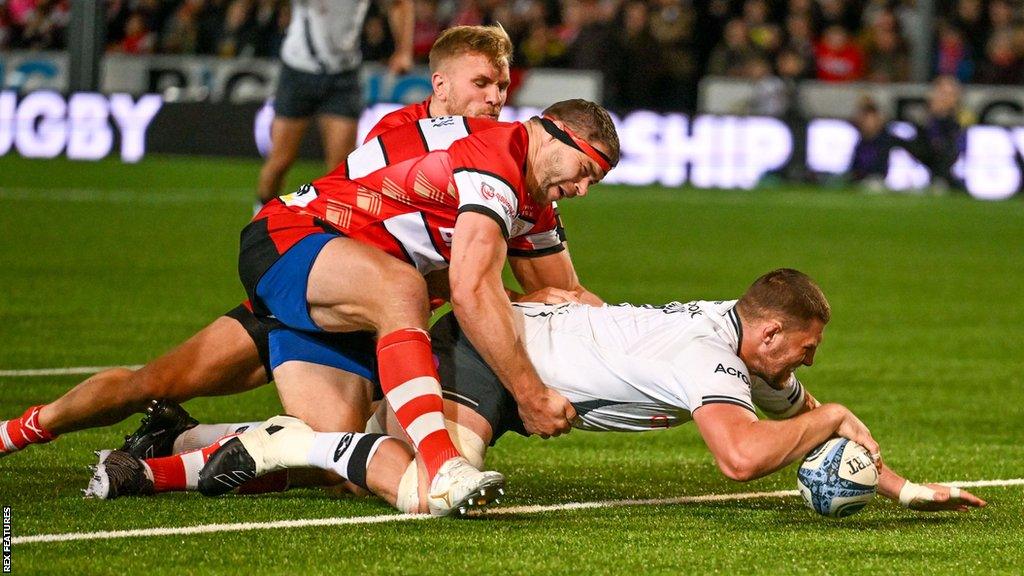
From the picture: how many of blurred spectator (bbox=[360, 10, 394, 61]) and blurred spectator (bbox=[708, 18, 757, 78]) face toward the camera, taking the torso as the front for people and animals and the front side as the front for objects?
2

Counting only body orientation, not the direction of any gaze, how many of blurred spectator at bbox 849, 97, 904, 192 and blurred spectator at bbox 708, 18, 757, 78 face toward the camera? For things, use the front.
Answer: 2

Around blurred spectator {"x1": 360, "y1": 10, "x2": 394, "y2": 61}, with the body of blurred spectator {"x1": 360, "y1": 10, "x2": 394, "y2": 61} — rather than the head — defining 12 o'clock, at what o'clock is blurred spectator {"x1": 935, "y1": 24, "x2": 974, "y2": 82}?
blurred spectator {"x1": 935, "y1": 24, "x2": 974, "y2": 82} is roughly at 9 o'clock from blurred spectator {"x1": 360, "y1": 10, "x2": 394, "y2": 61}.

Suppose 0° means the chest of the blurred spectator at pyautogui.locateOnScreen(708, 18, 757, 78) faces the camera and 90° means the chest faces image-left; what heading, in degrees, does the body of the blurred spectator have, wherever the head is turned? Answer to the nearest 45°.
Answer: approximately 0°

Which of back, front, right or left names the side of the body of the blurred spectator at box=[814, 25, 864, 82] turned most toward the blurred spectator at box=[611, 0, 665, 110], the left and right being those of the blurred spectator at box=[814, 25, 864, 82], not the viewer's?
right

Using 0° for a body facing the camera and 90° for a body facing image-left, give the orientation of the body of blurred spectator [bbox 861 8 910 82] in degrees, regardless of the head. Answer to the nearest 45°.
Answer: approximately 0°

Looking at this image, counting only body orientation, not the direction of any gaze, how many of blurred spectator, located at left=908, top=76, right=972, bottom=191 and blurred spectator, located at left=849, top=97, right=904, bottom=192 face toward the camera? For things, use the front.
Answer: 2

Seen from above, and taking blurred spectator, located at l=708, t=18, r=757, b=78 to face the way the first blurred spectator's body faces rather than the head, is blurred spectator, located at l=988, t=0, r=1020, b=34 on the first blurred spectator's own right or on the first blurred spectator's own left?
on the first blurred spectator's own left
